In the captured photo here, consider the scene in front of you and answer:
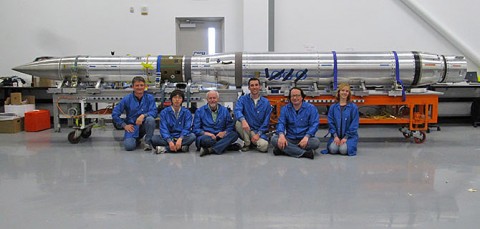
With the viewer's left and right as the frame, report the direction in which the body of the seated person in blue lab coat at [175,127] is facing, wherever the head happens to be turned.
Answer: facing the viewer

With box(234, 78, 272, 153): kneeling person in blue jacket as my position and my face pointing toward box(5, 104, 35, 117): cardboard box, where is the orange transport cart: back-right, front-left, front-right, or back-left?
back-right

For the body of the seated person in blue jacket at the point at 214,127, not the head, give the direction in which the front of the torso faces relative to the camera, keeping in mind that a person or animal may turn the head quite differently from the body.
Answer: toward the camera

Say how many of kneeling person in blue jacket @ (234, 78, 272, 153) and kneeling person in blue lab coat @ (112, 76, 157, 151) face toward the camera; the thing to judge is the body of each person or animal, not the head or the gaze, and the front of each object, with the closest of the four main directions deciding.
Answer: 2

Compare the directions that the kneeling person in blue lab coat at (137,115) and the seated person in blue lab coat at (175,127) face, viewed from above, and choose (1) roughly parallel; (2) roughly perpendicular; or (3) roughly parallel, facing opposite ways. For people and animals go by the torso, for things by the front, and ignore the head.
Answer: roughly parallel

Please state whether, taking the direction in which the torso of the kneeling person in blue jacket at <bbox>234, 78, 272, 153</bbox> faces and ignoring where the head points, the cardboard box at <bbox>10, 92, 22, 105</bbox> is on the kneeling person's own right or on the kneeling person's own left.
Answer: on the kneeling person's own right

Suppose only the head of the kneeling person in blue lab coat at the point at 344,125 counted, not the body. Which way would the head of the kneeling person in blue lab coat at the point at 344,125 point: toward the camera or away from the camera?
toward the camera

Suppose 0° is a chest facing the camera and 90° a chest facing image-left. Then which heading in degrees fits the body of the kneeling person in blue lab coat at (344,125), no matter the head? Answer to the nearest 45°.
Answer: approximately 0°

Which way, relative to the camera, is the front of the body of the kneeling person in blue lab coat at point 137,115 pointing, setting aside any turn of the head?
toward the camera

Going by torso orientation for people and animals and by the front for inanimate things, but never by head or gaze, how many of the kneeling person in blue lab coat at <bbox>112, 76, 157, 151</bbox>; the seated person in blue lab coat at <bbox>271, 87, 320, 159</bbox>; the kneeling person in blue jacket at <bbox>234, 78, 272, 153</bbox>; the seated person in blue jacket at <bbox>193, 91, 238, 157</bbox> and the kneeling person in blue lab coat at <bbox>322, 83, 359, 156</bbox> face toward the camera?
5

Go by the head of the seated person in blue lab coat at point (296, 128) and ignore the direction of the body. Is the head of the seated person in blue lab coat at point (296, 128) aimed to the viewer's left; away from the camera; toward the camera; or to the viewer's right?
toward the camera

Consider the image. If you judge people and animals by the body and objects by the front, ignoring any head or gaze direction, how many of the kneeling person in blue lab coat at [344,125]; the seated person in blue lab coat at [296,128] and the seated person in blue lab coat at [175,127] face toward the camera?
3

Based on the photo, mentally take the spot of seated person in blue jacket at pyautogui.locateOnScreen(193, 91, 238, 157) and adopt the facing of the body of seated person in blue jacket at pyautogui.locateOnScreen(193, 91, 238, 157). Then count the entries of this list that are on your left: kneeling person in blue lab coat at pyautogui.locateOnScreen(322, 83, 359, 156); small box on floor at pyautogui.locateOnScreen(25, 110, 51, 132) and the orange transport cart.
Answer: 2
